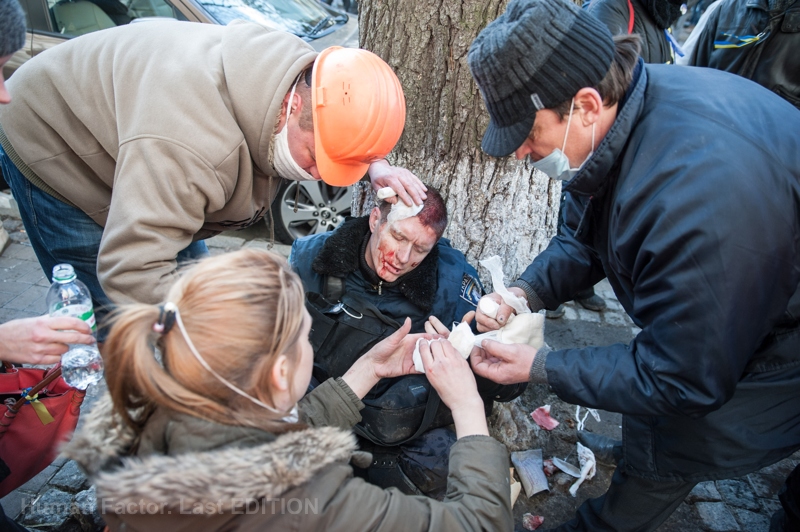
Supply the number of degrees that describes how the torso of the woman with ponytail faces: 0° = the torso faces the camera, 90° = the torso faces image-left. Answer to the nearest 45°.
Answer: approximately 225°

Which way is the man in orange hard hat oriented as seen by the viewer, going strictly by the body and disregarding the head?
to the viewer's right

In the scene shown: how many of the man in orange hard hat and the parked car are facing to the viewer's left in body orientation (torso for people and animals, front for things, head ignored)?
0

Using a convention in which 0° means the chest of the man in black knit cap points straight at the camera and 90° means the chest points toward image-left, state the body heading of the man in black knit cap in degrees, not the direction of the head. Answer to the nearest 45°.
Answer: approximately 90°

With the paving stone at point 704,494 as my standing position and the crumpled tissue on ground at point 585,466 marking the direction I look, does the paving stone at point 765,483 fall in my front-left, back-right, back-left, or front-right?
back-right

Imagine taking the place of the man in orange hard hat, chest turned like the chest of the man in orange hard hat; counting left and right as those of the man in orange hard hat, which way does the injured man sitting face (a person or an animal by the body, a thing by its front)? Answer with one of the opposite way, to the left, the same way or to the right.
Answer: to the right

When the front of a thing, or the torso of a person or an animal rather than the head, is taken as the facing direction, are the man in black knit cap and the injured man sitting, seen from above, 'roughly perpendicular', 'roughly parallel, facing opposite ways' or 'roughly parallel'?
roughly perpendicular

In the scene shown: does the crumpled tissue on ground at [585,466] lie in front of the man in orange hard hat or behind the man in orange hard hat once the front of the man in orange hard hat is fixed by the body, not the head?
in front

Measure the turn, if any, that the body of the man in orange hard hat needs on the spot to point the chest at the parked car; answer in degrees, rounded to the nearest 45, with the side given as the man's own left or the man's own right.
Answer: approximately 90° to the man's own left

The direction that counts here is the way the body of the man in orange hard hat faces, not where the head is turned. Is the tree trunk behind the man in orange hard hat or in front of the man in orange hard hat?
in front

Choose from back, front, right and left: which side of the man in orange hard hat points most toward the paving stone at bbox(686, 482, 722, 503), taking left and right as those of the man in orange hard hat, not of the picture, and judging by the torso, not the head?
front

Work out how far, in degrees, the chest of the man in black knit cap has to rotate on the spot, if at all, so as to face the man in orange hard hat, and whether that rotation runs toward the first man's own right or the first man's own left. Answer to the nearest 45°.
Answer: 0° — they already face them

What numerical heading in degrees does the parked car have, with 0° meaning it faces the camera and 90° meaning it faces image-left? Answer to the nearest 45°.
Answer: approximately 315°
